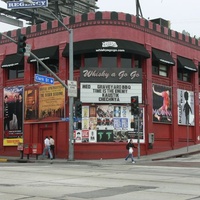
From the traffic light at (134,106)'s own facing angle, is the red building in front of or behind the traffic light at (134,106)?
behind

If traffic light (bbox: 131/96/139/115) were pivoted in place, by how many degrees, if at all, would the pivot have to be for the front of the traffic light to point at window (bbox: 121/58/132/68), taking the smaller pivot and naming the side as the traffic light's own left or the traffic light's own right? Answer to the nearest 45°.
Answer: approximately 180°

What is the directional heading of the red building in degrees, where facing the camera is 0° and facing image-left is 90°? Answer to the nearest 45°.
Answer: approximately 0°

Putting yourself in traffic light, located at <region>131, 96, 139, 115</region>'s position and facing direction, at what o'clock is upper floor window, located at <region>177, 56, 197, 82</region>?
The upper floor window is roughly at 7 o'clock from the traffic light.

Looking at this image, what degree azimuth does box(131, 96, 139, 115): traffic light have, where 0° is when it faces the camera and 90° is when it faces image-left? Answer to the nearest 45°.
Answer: approximately 0°

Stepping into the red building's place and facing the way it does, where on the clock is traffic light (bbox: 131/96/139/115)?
The traffic light is roughly at 11 o'clock from the red building.

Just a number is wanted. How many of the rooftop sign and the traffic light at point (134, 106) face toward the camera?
2

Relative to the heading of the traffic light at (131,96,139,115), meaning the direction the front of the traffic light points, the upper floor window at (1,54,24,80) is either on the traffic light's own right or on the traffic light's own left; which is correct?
on the traffic light's own right
